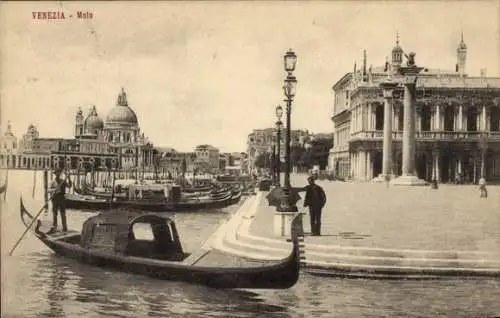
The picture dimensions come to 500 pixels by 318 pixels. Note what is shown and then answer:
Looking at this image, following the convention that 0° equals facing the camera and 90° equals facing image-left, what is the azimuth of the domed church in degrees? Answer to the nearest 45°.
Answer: approximately 315°

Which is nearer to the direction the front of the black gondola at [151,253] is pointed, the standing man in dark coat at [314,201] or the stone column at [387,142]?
the standing man in dark coat

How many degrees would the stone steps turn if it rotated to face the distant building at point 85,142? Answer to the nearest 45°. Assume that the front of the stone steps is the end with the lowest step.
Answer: approximately 90° to its right

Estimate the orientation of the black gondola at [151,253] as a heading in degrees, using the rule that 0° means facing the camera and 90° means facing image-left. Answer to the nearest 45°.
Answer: approximately 315°

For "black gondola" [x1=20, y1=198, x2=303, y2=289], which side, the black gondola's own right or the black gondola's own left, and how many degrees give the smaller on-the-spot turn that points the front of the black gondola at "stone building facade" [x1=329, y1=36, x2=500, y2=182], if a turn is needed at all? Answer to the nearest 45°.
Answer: approximately 90° to the black gondola's own left
